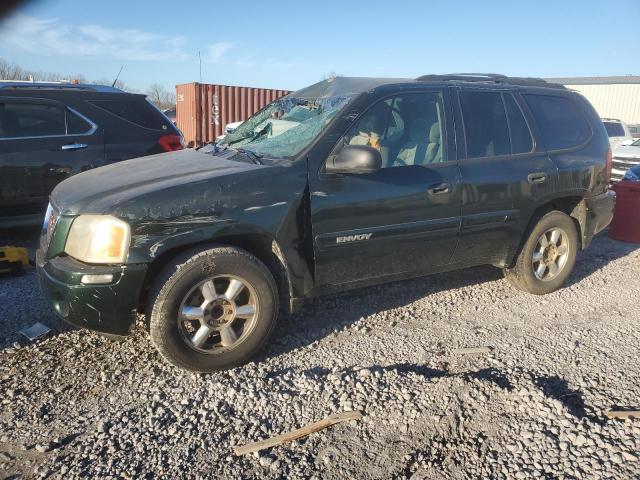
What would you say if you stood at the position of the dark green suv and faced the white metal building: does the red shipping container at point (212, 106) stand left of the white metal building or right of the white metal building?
left

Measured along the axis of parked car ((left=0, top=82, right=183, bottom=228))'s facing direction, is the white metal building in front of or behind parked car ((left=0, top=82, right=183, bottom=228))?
behind

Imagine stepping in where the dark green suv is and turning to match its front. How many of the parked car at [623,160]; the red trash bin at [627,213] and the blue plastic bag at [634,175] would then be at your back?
3

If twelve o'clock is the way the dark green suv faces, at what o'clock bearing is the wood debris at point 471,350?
The wood debris is roughly at 8 o'clock from the dark green suv.

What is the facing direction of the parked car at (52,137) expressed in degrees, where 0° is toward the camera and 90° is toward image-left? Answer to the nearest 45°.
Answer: approximately 90°

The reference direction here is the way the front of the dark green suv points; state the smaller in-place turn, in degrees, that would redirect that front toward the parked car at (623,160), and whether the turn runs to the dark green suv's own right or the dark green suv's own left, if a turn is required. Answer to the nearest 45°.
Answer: approximately 180°

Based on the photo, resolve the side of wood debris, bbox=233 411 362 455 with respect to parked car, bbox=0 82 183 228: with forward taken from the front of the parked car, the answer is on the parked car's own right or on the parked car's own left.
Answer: on the parked car's own left

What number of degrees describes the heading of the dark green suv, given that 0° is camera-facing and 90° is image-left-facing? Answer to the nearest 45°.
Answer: approximately 45°

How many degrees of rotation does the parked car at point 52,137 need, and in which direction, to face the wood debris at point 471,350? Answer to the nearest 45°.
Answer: approximately 135° to its left

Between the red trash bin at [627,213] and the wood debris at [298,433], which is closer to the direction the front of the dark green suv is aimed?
the wood debris

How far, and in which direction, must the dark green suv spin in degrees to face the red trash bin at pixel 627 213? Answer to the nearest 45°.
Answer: approximately 180°
